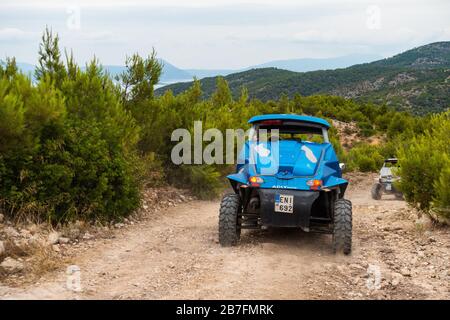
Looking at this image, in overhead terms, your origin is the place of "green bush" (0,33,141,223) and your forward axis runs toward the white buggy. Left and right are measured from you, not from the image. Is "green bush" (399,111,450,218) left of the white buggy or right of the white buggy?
right

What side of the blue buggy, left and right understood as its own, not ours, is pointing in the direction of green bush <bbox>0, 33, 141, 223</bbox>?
left

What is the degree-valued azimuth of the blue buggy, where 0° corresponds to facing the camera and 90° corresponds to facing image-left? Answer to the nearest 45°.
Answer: approximately 180°

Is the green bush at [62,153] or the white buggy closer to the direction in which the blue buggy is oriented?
the white buggy

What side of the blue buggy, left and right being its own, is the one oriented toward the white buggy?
front

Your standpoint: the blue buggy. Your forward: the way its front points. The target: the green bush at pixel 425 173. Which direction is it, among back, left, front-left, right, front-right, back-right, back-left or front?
front-right
